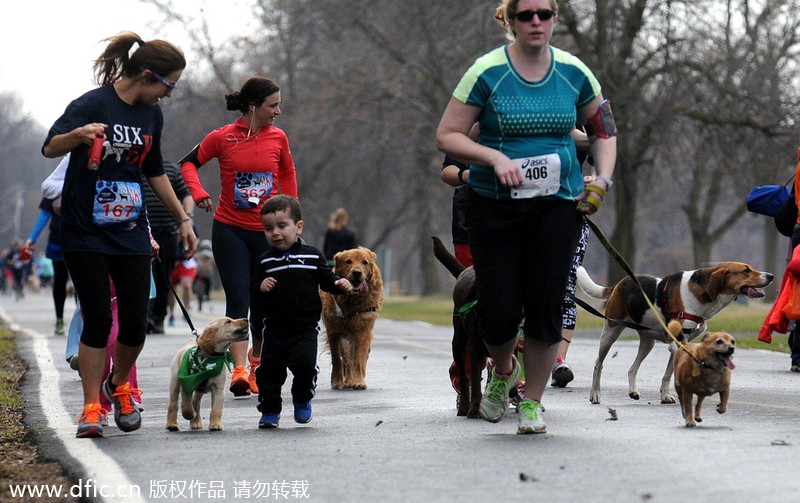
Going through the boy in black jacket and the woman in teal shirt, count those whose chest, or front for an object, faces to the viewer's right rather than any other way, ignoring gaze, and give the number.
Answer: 0

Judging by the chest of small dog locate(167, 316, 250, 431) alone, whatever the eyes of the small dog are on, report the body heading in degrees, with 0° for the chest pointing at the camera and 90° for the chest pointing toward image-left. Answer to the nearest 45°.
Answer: approximately 315°

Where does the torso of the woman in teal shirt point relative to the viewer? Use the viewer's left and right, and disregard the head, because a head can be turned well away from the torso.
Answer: facing the viewer

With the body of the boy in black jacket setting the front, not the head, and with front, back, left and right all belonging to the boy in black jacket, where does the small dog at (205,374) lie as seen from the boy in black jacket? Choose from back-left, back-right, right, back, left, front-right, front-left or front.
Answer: right

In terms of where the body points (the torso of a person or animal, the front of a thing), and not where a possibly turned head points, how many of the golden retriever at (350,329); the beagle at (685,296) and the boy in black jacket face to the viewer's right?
1

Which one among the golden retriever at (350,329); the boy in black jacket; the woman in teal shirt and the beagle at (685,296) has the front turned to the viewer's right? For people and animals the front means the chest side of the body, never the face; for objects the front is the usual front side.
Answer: the beagle

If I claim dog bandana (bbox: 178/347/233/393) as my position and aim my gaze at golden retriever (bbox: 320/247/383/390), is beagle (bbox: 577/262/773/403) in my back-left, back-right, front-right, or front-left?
front-right

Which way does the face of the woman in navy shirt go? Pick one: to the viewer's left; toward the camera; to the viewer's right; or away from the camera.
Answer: to the viewer's right

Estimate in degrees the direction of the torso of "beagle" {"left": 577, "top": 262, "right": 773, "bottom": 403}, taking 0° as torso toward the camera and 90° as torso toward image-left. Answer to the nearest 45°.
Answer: approximately 270°

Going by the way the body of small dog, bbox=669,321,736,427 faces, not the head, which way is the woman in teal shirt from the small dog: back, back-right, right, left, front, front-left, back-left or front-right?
right

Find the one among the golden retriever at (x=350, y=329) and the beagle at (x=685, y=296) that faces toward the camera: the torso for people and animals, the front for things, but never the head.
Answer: the golden retriever

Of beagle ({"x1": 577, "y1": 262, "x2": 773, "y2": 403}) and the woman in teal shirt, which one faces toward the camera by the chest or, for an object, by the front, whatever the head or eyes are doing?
the woman in teal shirt

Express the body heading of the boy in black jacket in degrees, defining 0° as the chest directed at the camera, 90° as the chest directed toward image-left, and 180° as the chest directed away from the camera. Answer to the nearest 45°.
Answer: approximately 0°

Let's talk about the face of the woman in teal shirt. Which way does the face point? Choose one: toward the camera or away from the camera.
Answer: toward the camera

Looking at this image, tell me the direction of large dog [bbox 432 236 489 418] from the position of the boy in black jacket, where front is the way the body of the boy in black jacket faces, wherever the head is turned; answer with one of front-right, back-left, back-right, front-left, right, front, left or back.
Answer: left
